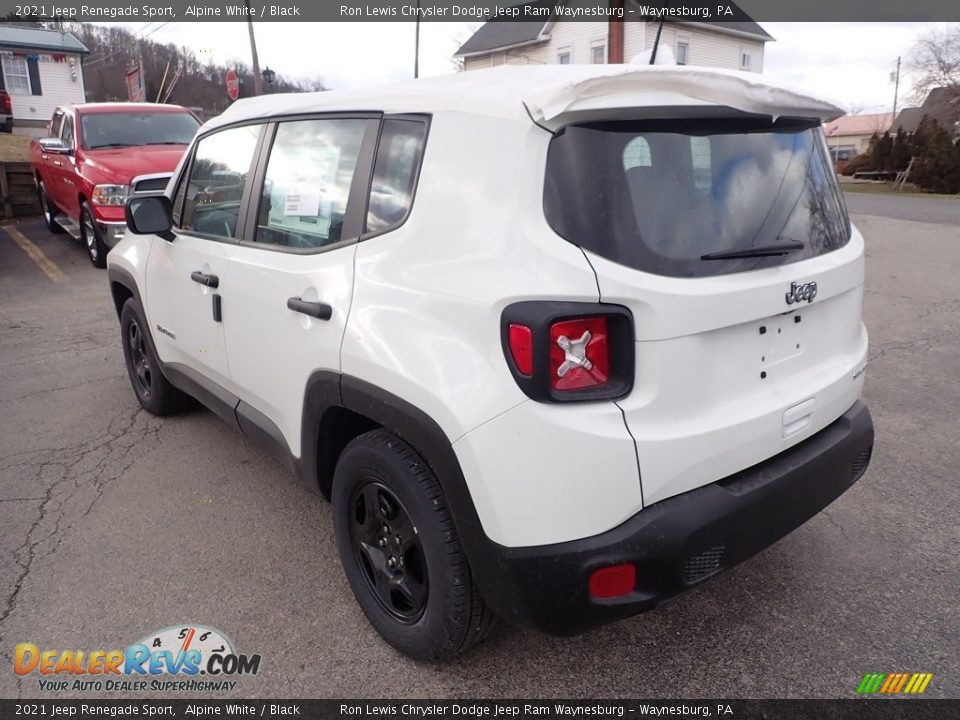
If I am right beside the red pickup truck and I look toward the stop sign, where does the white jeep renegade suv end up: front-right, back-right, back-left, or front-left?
back-right

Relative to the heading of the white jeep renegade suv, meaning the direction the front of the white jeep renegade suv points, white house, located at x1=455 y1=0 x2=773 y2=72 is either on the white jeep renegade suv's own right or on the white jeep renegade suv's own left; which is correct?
on the white jeep renegade suv's own right

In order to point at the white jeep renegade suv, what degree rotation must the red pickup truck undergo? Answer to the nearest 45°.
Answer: approximately 45° to its right

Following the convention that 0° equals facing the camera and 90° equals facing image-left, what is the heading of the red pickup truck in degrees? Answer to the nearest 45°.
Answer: approximately 315°

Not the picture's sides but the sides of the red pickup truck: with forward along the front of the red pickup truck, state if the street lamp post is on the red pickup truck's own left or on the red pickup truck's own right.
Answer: on the red pickup truck's own left

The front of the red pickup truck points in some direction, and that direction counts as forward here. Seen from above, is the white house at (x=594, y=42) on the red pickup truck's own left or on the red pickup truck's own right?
on the red pickup truck's own left

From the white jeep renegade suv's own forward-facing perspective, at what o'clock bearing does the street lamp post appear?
The street lamp post is roughly at 1 o'clock from the white jeep renegade suv.

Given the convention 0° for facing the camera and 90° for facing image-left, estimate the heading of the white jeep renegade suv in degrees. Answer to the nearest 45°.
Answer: approximately 135°

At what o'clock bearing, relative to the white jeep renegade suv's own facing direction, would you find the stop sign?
The stop sign is roughly at 1 o'clock from the white jeep renegade suv.

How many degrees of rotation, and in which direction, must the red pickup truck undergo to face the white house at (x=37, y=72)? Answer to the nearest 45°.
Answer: approximately 135° to its left

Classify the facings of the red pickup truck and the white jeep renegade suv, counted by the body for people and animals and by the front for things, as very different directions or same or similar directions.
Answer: very different directions
